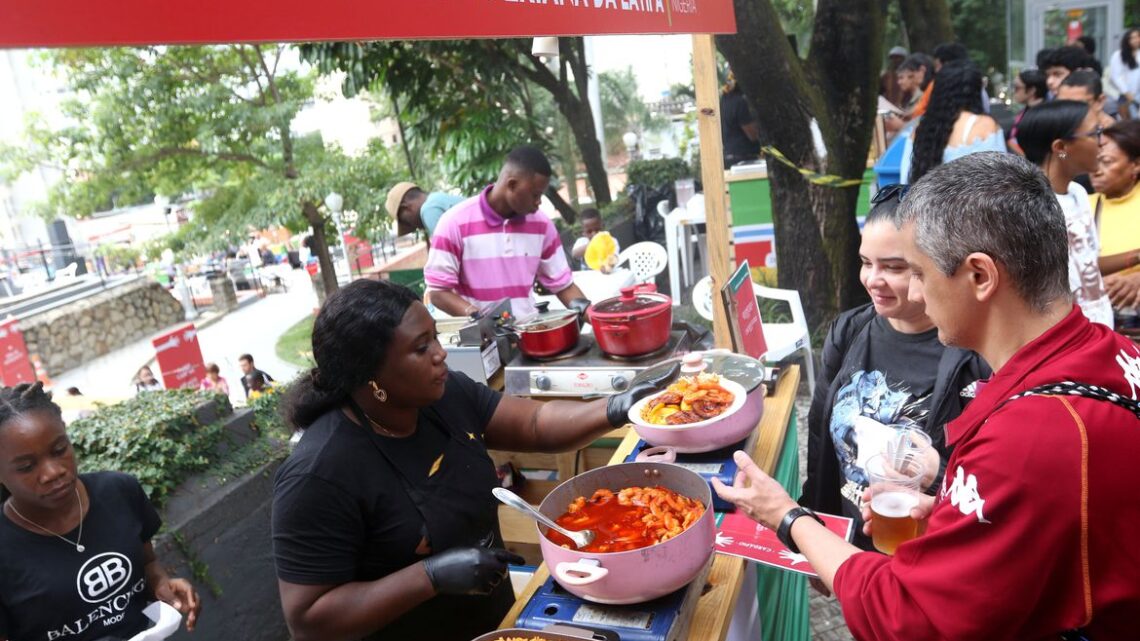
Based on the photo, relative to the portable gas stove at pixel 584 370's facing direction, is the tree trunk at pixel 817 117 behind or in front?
behind

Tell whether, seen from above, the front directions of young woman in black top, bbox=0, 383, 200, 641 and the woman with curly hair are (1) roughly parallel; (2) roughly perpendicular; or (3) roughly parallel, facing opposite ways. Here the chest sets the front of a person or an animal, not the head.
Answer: roughly perpendicular

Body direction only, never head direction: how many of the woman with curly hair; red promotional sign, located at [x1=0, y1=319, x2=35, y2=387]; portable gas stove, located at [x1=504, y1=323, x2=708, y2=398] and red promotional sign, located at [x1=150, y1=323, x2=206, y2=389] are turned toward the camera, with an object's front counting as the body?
3

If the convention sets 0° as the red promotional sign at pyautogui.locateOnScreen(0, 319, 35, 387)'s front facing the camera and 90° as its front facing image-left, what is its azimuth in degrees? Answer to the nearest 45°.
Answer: approximately 0°

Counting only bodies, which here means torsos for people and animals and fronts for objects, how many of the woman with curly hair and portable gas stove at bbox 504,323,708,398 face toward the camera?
1
